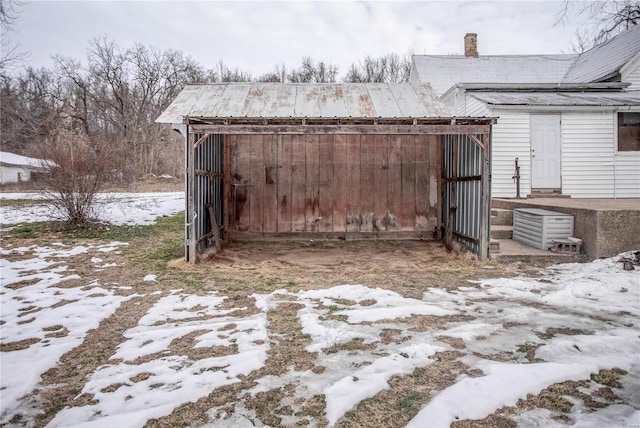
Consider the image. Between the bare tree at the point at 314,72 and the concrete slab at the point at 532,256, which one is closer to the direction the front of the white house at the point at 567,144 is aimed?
the concrete slab

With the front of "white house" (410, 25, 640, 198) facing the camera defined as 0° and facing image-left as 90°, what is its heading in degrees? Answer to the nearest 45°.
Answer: approximately 0°

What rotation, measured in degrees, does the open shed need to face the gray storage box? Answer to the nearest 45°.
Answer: approximately 45° to its left

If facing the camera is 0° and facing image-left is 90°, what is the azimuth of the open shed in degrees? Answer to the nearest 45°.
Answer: approximately 0°

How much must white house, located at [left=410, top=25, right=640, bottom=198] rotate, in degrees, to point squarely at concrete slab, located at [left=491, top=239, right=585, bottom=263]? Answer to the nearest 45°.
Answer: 0° — it already faces it
